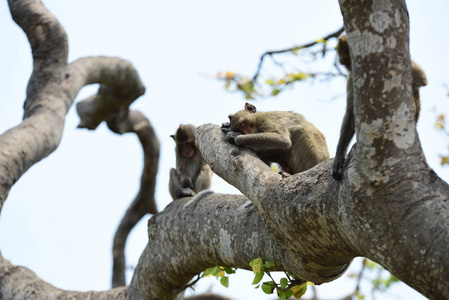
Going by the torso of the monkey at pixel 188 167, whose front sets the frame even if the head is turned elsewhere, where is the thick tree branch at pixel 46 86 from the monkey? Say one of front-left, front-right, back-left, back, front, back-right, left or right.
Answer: right

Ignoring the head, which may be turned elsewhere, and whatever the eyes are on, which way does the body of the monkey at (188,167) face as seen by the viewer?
toward the camera

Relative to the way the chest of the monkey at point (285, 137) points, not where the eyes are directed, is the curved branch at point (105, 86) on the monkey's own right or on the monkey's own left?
on the monkey's own right

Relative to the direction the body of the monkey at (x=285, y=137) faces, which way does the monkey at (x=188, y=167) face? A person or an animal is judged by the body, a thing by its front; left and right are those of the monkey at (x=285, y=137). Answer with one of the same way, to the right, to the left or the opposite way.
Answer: to the left

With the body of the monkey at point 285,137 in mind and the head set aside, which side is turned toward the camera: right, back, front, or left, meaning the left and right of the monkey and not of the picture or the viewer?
left

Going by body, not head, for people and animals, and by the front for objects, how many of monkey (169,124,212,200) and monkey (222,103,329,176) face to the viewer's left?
1

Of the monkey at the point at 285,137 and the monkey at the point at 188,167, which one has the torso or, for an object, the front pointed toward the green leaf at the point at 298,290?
the monkey at the point at 188,167

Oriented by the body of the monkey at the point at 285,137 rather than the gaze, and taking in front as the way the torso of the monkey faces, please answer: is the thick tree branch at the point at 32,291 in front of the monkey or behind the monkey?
in front

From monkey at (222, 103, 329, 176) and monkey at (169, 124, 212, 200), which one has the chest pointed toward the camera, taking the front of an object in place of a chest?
monkey at (169, 124, 212, 200)

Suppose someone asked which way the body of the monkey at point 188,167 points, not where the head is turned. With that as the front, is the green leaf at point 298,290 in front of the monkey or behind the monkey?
in front
